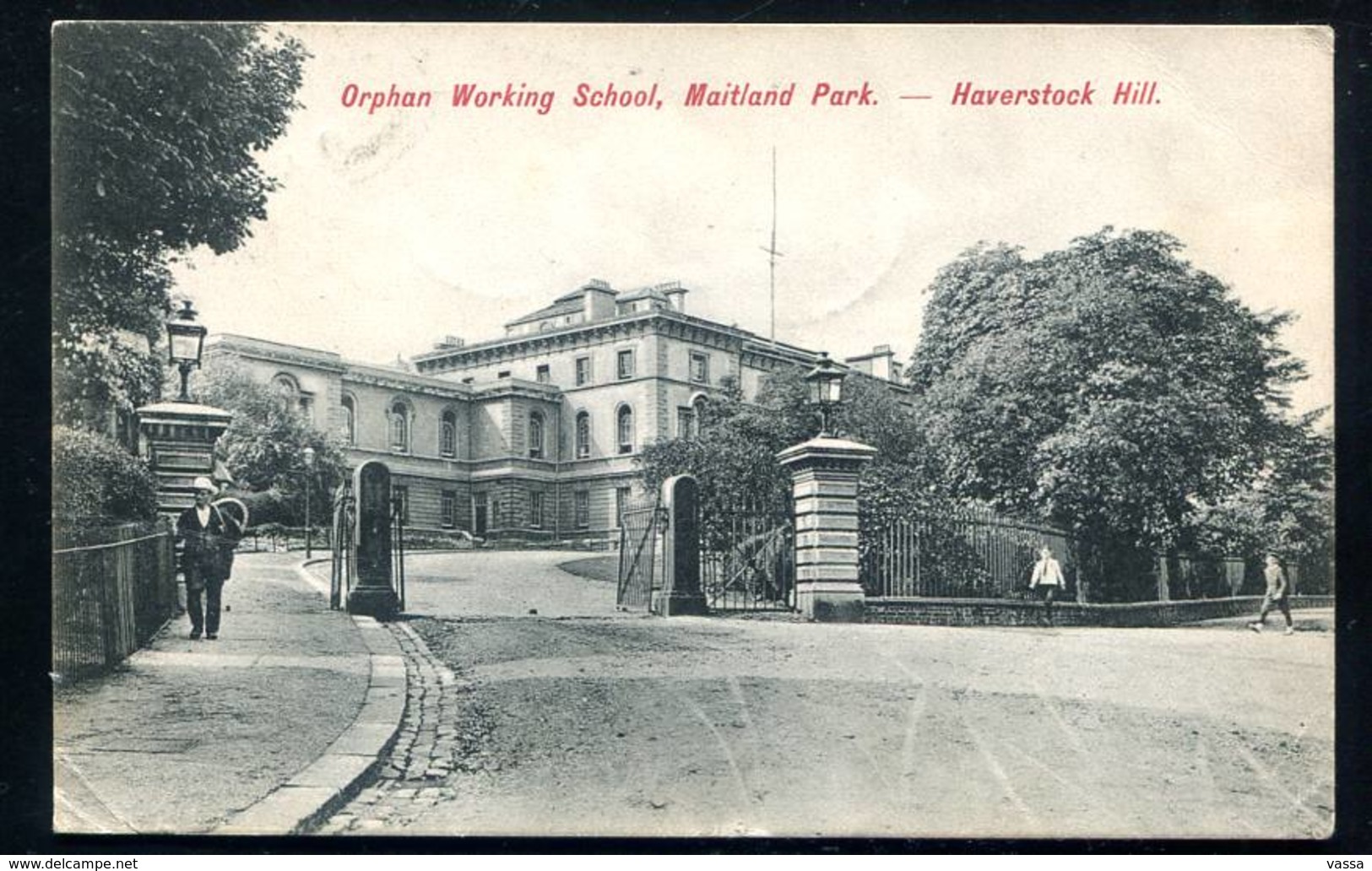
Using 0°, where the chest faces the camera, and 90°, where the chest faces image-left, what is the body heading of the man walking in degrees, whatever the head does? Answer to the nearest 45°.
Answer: approximately 0°

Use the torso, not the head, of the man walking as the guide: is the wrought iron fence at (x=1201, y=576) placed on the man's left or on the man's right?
on the man's left
